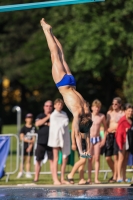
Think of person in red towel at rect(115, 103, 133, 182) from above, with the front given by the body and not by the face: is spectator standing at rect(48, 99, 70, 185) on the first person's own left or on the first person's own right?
on the first person's own right

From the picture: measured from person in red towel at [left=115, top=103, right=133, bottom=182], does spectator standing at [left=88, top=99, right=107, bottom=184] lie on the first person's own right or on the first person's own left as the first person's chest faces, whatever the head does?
on the first person's own right

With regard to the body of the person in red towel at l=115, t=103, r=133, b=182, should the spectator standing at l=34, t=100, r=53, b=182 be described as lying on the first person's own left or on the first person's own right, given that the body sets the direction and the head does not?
on the first person's own right
